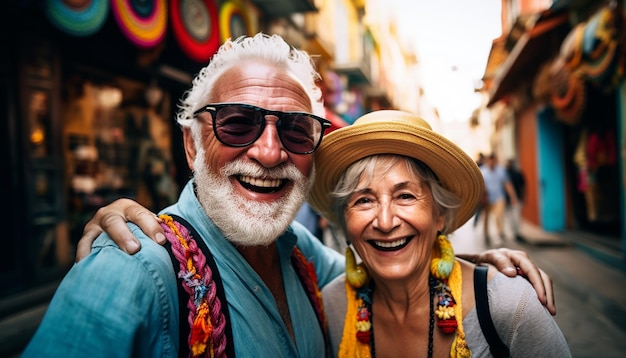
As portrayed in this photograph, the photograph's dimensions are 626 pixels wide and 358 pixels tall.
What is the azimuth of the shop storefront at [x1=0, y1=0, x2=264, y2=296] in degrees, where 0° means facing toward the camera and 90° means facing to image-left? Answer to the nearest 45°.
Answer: approximately 315°

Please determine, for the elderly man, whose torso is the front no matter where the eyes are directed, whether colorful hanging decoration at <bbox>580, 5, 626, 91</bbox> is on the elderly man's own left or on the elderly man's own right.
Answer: on the elderly man's own left

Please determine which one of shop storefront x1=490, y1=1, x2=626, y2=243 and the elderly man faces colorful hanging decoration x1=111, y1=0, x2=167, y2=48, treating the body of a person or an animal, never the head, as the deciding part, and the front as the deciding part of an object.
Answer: the shop storefront

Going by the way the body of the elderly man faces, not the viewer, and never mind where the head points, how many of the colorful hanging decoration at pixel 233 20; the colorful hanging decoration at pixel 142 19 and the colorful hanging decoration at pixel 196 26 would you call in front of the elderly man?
0

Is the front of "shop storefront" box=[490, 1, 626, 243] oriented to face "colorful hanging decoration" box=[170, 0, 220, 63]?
yes

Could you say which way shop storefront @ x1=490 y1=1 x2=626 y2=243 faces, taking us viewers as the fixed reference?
facing the viewer and to the left of the viewer

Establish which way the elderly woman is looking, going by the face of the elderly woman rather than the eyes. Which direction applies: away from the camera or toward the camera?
toward the camera

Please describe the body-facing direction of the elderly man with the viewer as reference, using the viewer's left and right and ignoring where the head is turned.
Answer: facing the viewer and to the right of the viewer

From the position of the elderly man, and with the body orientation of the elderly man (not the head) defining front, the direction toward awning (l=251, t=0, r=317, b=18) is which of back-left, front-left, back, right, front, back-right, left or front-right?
back-left

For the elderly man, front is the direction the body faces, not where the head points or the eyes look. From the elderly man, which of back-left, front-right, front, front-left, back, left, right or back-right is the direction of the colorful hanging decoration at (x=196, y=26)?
back-left

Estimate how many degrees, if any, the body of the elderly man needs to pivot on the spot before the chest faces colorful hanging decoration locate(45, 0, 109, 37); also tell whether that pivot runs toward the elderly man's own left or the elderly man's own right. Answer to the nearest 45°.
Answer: approximately 180°

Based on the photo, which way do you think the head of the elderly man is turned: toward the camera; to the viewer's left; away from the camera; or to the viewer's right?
toward the camera

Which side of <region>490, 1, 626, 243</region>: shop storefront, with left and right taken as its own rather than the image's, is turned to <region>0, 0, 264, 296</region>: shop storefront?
front

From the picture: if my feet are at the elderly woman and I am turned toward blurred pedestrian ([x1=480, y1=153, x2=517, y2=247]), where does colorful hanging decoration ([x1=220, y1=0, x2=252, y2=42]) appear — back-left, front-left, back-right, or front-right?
front-left

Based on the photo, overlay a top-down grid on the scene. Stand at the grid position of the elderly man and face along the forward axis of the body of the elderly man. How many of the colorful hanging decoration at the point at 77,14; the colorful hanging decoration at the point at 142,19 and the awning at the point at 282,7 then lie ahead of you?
0

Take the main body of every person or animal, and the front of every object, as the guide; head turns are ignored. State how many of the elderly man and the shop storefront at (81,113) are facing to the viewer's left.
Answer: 0

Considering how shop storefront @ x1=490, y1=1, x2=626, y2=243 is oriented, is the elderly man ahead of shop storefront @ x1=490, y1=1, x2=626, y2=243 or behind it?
ahead
